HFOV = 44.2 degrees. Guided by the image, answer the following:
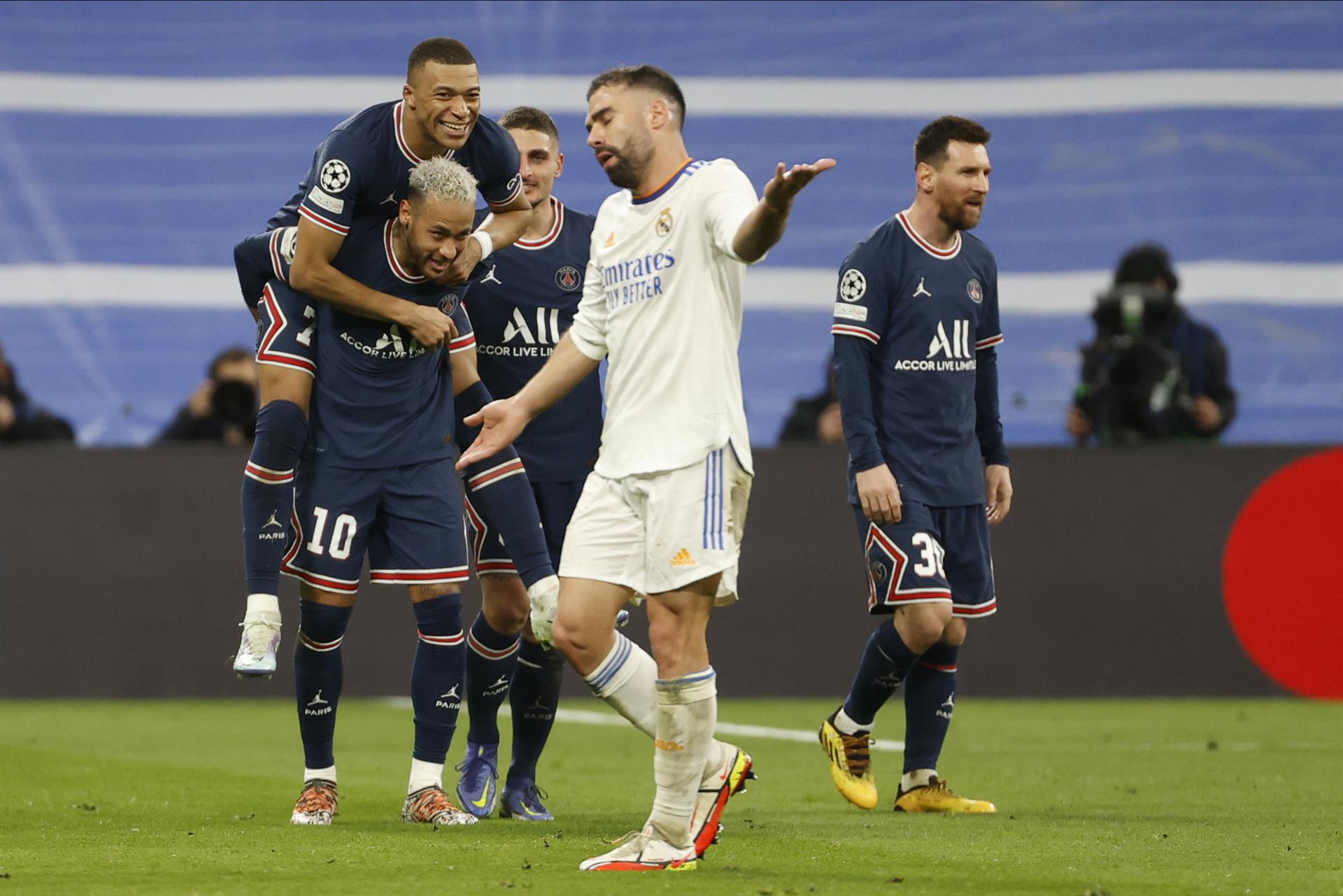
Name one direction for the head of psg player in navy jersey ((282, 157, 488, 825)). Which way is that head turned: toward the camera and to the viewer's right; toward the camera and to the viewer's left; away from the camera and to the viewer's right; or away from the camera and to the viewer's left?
toward the camera and to the viewer's right

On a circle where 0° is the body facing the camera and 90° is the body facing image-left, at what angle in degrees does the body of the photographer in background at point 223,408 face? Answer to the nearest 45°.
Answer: approximately 0°

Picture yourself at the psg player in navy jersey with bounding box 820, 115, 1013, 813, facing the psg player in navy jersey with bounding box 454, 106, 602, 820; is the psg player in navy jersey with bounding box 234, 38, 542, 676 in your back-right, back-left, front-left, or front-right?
front-left

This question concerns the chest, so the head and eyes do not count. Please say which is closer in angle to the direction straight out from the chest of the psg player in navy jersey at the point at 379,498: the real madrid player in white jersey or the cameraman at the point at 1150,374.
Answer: the real madrid player in white jersey

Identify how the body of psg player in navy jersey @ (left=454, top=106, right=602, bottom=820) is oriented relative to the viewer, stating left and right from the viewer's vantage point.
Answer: facing the viewer

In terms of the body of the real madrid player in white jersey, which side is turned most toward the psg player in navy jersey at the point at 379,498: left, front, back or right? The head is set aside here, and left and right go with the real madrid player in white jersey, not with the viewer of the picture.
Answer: right

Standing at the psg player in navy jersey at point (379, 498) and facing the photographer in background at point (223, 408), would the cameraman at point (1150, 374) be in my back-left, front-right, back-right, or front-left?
front-right

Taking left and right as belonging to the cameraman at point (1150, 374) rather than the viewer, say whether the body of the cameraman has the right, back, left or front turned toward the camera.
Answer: front

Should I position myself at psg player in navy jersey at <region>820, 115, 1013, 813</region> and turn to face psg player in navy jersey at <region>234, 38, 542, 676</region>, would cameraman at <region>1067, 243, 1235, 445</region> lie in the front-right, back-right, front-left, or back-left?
back-right

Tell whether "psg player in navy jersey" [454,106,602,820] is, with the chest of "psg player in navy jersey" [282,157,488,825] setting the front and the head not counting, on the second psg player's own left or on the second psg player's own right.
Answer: on the second psg player's own left

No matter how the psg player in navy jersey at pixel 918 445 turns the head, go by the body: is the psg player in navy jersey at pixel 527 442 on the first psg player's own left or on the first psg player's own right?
on the first psg player's own right

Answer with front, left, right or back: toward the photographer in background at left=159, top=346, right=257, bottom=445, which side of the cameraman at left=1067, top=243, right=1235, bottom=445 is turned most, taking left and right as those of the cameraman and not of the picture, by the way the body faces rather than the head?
right

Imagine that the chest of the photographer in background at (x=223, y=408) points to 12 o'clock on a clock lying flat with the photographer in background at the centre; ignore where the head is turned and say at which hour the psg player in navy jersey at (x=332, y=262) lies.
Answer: The psg player in navy jersey is roughly at 12 o'clock from the photographer in background.

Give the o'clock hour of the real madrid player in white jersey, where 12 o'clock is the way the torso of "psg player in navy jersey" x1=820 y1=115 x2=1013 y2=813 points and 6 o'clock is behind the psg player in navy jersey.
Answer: The real madrid player in white jersey is roughly at 2 o'clock from the psg player in navy jersey.

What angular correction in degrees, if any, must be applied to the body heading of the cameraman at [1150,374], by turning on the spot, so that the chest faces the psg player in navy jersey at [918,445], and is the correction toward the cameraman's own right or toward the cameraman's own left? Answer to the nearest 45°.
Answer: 0° — they already face them

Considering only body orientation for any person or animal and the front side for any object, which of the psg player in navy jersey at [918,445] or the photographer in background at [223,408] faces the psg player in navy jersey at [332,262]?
the photographer in background
